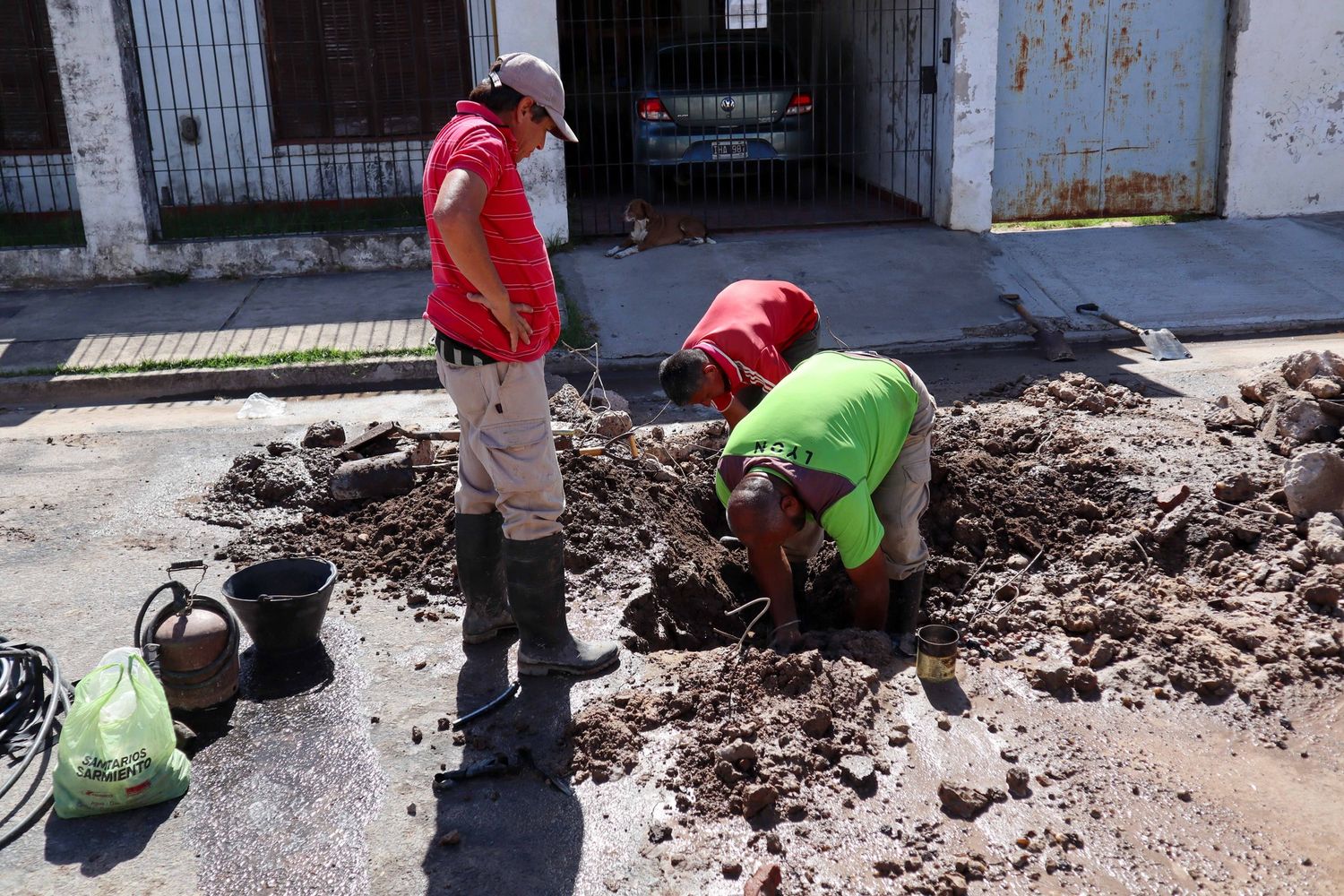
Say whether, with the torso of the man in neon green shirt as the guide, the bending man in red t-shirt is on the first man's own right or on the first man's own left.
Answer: on the first man's own right

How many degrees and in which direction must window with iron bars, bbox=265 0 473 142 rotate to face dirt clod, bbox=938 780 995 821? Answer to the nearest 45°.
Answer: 0° — it already faces it

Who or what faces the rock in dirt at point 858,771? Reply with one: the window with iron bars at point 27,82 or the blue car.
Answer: the window with iron bars

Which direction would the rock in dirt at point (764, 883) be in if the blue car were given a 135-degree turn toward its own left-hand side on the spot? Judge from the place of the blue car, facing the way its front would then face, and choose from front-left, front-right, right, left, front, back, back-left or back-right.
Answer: front-left

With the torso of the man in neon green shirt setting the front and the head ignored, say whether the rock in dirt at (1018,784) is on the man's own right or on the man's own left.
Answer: on the man's own left

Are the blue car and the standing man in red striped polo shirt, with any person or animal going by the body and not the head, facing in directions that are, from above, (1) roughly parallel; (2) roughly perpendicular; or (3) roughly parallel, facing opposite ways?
roughly perpendicular

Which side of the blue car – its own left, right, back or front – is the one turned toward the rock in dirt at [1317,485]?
back

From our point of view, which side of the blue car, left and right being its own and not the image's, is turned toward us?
back

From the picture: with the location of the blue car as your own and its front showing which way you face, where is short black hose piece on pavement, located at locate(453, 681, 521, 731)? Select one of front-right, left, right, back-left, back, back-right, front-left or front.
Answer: back

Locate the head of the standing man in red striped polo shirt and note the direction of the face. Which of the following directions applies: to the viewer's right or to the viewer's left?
to the viewer's right

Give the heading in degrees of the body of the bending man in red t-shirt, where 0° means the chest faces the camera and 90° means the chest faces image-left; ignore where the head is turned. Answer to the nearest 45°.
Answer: approximately 45°

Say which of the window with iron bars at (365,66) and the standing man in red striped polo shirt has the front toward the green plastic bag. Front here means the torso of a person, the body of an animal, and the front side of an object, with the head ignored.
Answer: the window with iron bars
